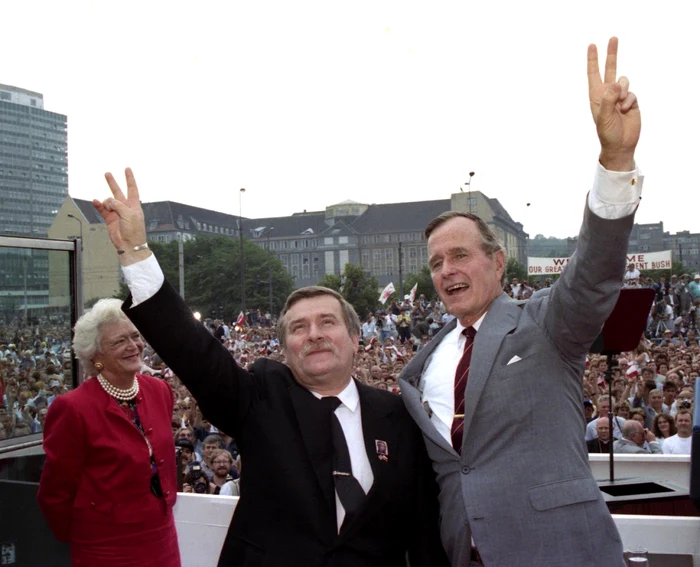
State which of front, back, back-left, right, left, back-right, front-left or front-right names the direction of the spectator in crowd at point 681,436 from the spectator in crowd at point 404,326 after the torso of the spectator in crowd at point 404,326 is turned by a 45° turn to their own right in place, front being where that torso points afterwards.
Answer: front-left

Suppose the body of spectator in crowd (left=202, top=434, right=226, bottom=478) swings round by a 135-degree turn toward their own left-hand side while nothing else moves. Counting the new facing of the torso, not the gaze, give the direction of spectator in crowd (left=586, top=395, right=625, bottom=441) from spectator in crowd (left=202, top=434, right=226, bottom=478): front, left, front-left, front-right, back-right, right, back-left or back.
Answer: front-right

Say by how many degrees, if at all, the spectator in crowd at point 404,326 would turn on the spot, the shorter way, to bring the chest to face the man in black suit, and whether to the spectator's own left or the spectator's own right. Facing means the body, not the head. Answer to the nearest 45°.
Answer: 0° — they already face them

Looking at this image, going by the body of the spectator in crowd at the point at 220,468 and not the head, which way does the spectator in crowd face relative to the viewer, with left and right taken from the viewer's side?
facing the viewer

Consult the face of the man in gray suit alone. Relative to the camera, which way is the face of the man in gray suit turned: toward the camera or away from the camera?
toward the camera

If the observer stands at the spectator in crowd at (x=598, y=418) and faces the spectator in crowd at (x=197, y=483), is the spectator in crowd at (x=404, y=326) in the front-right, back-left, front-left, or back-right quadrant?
back-right

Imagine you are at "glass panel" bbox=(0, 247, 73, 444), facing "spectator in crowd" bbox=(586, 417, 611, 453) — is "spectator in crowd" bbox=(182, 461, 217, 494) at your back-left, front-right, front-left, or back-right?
front-left

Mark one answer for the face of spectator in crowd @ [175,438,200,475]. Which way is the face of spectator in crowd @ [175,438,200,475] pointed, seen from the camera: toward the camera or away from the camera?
toward the camera

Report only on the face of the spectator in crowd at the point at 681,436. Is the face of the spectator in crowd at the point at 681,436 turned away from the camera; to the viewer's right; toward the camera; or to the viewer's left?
toward the camera

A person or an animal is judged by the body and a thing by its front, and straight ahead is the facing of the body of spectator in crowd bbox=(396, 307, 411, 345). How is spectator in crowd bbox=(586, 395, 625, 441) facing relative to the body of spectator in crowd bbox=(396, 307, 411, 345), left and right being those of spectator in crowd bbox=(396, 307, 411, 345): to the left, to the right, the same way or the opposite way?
the same way

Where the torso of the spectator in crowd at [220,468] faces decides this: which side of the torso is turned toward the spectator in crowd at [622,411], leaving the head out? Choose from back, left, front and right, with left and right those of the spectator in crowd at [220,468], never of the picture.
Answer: left

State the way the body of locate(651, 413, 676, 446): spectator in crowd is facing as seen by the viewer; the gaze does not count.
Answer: toward the camera

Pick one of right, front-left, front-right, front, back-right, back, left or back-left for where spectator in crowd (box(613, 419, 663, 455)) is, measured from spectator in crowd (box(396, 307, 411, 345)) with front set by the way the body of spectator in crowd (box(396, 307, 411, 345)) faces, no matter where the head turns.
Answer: front

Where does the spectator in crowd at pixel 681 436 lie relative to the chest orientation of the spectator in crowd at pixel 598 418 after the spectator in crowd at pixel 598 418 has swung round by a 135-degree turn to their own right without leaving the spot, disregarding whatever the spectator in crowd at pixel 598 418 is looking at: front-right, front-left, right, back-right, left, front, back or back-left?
back

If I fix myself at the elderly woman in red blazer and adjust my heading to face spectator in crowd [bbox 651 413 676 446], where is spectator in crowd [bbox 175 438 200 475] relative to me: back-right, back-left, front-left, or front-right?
front-left

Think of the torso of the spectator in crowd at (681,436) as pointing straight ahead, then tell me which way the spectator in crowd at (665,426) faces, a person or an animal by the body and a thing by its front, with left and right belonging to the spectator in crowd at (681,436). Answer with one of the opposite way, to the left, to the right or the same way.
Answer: the same way

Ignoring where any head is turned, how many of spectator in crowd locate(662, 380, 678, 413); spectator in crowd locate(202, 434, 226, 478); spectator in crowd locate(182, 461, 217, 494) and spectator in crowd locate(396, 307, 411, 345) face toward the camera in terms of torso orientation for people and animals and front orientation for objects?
4

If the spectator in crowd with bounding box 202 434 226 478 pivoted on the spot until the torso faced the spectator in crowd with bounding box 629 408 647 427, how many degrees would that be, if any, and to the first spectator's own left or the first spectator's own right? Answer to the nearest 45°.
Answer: approximately 90° to the first spectator's own left

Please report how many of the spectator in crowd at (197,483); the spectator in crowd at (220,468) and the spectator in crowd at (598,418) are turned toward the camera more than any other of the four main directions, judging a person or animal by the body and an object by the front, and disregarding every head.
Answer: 3

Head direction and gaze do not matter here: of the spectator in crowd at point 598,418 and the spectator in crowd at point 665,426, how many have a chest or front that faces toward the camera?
2

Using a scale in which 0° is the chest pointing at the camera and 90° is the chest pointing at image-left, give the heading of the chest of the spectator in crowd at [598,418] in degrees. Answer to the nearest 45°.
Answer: approximately 0°

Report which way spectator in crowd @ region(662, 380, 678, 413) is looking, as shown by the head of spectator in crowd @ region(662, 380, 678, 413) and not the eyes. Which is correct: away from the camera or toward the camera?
toward the camera
